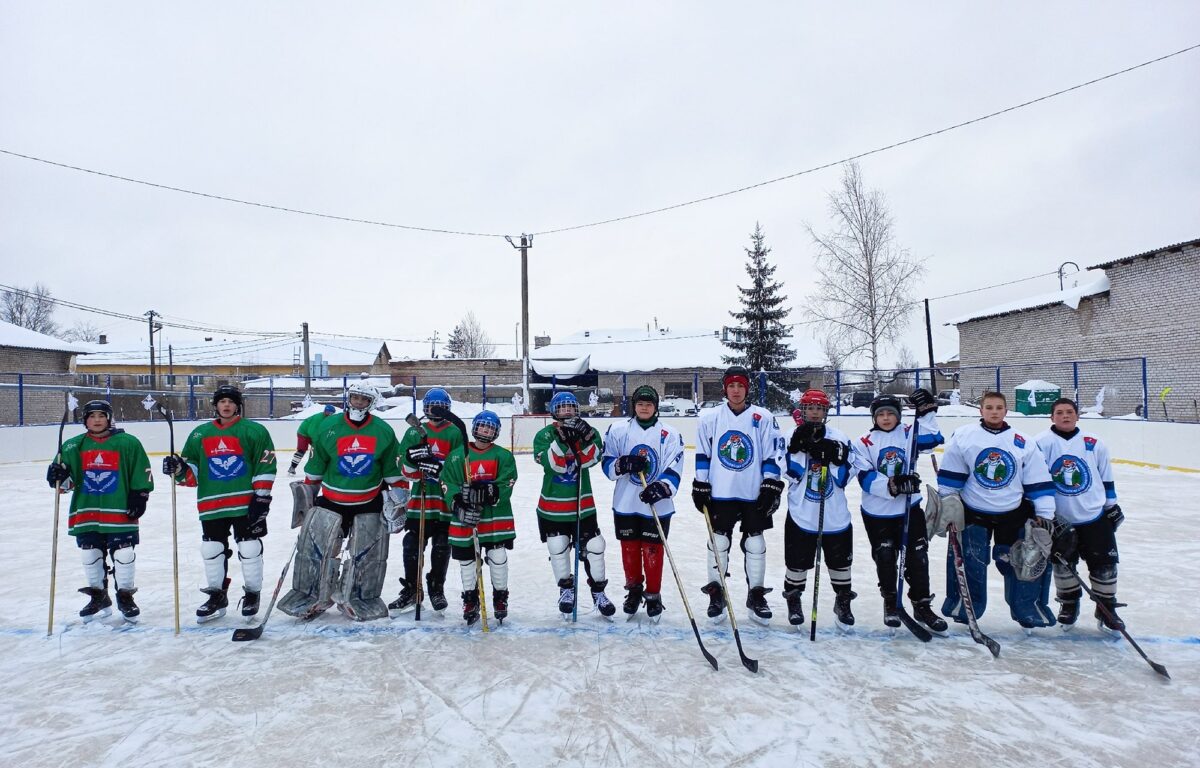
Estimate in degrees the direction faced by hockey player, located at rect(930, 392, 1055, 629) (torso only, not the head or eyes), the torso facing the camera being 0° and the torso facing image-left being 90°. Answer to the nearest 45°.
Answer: approximately 0°

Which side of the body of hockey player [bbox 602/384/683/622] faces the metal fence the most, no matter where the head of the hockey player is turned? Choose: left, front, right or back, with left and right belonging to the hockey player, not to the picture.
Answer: back

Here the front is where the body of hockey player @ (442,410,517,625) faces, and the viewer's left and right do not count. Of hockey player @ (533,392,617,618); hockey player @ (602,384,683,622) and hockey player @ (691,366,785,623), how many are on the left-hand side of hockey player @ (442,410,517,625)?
3

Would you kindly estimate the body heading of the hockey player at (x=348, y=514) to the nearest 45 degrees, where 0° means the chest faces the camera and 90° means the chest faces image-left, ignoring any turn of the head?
approximately 0°
